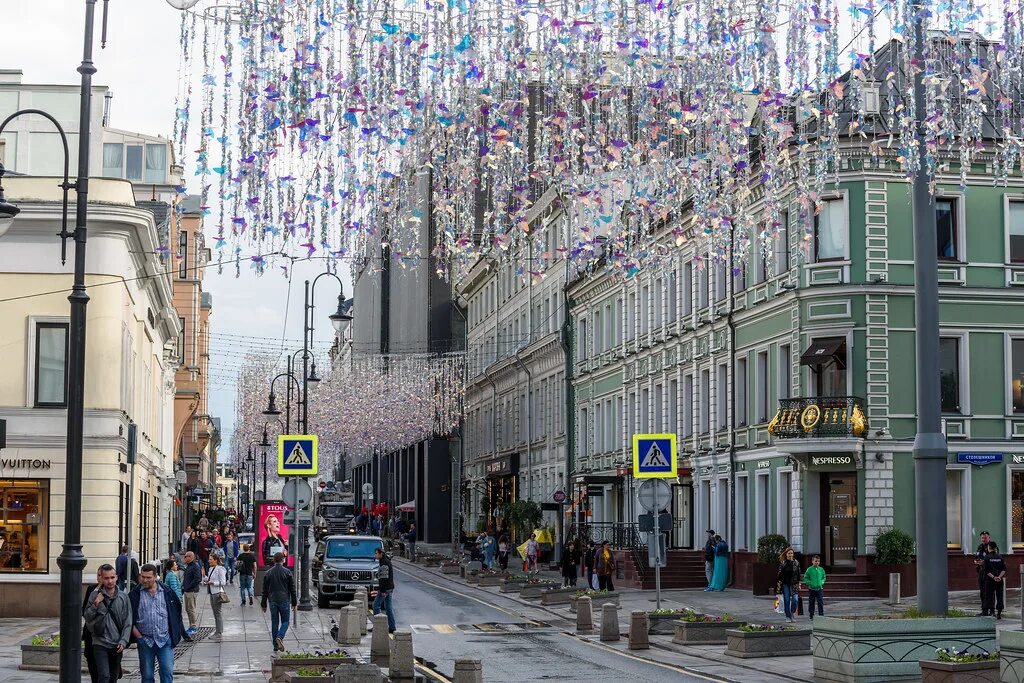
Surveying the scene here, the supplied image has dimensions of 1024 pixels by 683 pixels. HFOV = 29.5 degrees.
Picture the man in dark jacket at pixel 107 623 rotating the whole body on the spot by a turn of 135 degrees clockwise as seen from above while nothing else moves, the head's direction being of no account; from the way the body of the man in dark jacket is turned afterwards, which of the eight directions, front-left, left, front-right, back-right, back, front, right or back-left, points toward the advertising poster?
front-right

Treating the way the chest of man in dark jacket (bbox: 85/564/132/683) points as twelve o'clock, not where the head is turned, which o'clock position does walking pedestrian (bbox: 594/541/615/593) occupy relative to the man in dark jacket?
The walking pedestrian is roughly at 7 o'clock from the man in dark jacket.

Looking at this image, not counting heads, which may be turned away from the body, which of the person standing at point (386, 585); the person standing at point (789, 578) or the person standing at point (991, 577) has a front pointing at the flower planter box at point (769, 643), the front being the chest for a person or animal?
the person standing at point (789, 578)

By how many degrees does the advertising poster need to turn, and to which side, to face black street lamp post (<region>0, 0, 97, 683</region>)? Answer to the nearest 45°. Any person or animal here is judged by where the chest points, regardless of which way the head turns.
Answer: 0° — it already faces it
